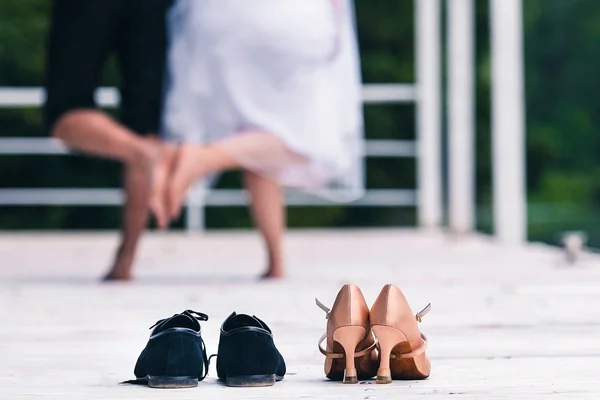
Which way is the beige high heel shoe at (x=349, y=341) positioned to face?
away from the camera

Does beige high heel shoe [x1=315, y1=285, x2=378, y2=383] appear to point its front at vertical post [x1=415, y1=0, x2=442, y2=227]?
yes

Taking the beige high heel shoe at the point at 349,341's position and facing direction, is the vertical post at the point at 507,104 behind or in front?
in front
